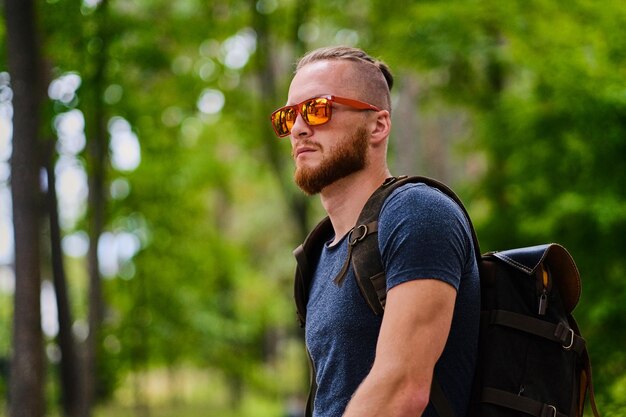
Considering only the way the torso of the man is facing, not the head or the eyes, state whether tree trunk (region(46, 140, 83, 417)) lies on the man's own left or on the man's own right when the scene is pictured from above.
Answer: on the man's own right

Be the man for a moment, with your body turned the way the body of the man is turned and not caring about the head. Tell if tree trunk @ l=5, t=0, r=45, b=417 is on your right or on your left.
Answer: on your right

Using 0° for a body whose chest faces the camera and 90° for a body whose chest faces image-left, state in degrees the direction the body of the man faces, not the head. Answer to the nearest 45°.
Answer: approximately 45°

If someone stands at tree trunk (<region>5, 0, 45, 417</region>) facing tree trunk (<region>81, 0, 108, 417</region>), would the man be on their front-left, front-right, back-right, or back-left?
back-right
